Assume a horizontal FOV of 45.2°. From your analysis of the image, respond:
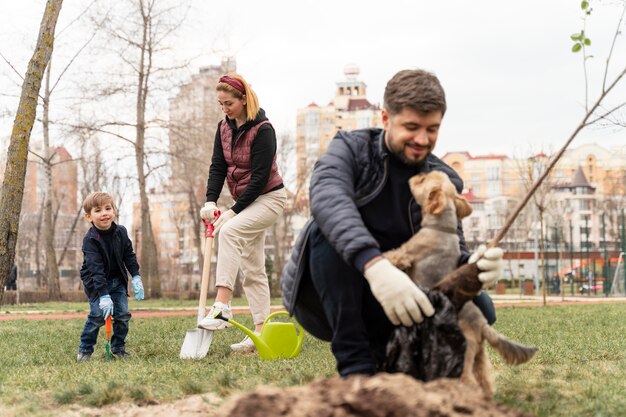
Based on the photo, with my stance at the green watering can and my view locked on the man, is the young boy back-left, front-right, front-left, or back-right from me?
back-right

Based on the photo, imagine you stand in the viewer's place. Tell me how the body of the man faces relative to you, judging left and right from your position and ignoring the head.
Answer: facing the viewer and to the right of the viewer

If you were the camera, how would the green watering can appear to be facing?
facing to the left of the viewer

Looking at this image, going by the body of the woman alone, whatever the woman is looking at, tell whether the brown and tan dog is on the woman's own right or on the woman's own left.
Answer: on the woman's own left

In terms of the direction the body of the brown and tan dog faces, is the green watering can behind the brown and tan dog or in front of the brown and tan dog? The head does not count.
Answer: in front

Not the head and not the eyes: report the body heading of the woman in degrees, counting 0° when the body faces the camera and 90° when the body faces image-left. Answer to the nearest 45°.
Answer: approximately 45°

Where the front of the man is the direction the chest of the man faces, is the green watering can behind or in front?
behind

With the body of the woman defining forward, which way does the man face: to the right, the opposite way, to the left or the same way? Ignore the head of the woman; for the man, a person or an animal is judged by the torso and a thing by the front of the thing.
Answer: to the left

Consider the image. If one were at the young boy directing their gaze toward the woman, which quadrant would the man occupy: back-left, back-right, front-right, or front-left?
front-right
